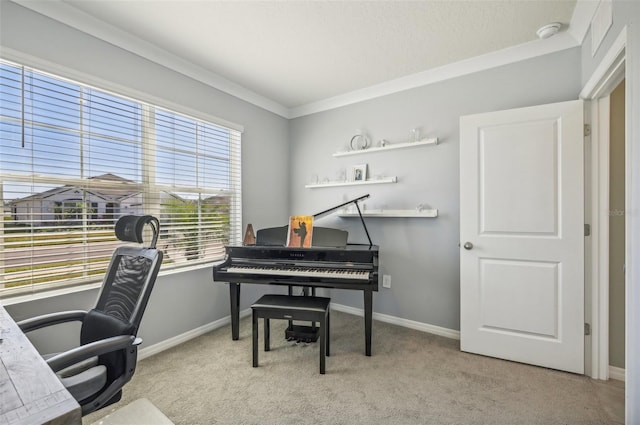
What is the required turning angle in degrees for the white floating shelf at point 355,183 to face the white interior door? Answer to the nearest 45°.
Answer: approximately 90° to its left

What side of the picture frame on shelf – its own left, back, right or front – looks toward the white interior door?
left

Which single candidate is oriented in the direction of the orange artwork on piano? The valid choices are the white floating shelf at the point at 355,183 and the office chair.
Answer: the white floating shelf

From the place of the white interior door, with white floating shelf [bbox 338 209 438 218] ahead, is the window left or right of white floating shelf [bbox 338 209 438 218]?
left

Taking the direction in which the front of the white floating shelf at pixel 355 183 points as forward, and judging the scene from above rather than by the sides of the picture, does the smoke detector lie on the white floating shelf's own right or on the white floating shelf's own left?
on the white floating shelf's own left

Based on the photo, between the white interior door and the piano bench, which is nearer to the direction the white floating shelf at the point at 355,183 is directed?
the piano bench

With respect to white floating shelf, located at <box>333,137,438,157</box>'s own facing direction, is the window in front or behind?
in front

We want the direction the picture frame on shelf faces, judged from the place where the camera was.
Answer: facing the viewer and to the left of the viewer

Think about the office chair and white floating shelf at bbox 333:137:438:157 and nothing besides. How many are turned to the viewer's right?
0
